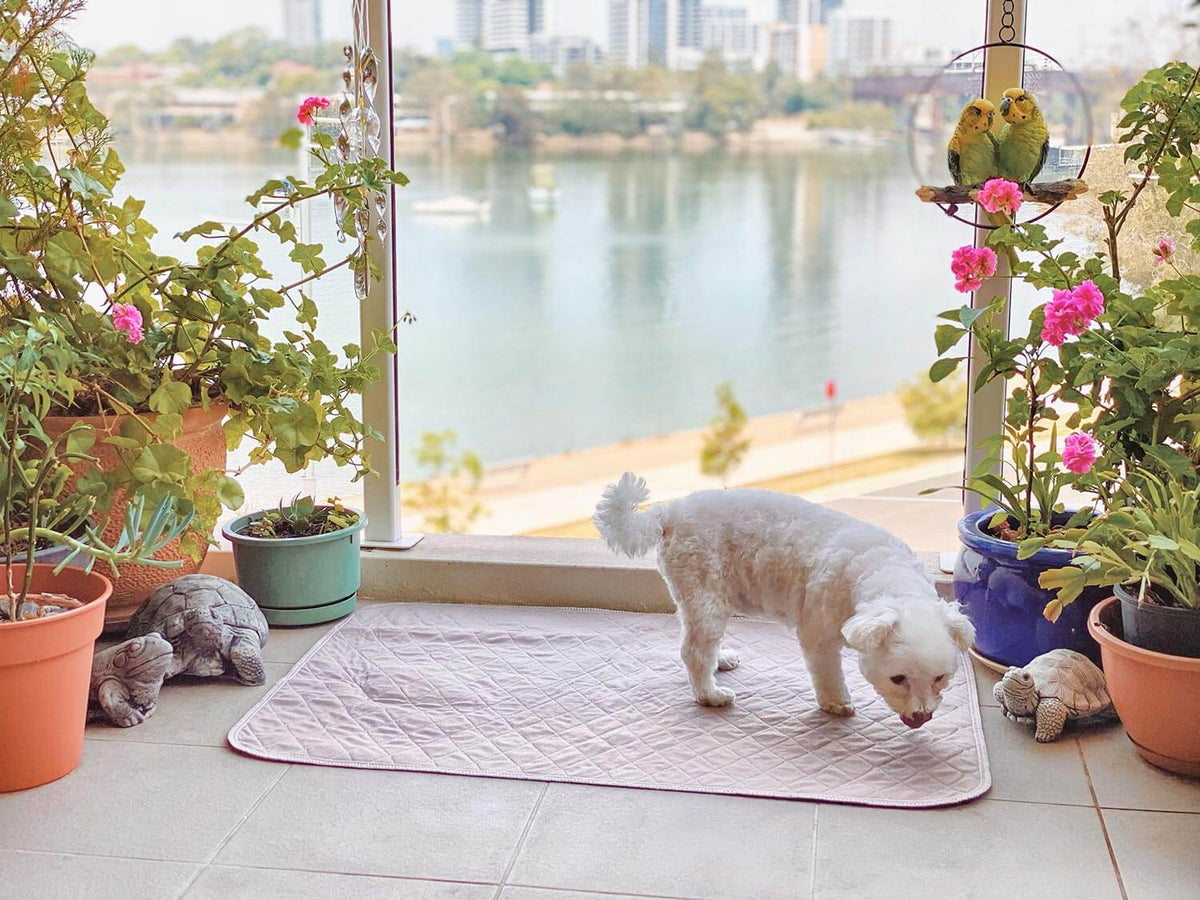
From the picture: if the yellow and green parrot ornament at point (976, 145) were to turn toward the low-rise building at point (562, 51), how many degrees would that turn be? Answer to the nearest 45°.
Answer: approximately 135° to its left

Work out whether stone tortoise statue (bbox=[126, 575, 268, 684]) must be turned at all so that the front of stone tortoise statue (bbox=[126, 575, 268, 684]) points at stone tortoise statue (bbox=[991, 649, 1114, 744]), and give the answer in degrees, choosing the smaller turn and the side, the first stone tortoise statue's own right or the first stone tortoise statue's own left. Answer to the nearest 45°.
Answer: approximately 45° to the first stone tortoise statue's own left

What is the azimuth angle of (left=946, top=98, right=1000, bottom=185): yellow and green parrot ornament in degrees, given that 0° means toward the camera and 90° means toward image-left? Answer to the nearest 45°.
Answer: approximately 315°

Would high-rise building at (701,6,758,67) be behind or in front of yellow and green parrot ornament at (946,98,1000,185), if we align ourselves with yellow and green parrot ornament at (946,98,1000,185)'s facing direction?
behind

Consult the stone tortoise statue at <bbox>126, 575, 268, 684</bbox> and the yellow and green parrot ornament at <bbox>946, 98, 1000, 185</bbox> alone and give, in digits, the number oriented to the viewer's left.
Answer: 0

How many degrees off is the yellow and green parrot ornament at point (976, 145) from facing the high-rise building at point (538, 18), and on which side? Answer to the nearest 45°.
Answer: approximately 135° to its left

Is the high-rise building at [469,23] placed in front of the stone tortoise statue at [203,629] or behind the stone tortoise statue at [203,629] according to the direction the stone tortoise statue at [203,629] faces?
behind

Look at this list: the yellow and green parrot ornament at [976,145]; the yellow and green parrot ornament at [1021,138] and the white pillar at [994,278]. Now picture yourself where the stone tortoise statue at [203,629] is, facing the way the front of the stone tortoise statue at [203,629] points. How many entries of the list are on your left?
3

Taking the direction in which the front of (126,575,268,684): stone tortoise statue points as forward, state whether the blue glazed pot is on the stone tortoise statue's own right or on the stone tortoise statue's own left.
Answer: on the stone tortoise statue's own left

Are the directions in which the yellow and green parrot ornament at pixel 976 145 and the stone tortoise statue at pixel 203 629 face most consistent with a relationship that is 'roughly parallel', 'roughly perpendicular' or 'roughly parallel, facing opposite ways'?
roughly parallel

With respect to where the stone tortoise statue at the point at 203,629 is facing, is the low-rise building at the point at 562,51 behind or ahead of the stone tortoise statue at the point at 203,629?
behind
